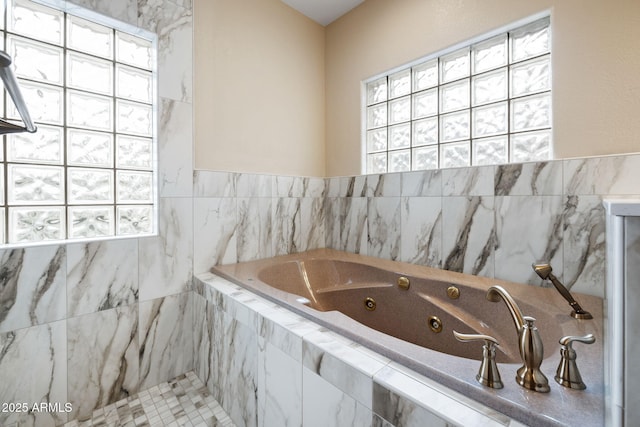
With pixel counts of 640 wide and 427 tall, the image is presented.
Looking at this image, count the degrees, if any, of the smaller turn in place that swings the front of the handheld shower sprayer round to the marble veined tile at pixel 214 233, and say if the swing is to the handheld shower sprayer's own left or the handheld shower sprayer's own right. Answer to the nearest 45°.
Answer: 0° — it already faces it

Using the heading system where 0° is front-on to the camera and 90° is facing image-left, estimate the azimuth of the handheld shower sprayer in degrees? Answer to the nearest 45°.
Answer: approximately 90°

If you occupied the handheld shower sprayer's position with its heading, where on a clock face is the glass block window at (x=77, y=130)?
The glass block window is roughly at 11 o'clock from the handheld shower sprayer.
